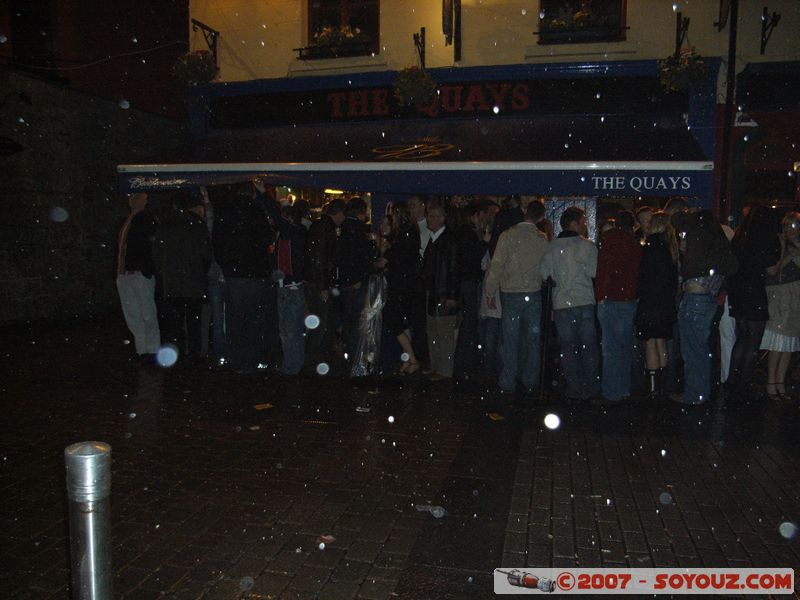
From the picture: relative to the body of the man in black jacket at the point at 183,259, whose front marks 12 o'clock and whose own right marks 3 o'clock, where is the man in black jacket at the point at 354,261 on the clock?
the man in black jacket at the point at 354,261 is roughly at 4 o'clock from the man in black jacket at the point at 183,259.

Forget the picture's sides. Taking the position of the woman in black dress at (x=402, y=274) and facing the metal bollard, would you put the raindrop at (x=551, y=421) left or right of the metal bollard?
left

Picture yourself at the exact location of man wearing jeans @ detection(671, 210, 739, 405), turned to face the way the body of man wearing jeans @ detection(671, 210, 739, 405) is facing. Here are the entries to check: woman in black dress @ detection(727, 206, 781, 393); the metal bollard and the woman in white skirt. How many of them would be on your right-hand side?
2

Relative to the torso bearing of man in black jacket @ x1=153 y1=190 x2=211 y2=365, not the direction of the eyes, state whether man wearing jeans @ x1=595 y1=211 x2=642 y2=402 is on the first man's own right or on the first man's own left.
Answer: on the first man's own right

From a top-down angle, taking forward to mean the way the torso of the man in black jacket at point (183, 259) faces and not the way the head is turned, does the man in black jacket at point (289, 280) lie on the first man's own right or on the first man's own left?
on the first man's own right

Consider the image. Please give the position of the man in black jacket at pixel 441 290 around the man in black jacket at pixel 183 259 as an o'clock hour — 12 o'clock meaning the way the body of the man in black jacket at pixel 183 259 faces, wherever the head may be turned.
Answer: the man in black jacket at pixel 441 290 is roughly at 4 o'clock from the man in black jacket at pixel 183 259.

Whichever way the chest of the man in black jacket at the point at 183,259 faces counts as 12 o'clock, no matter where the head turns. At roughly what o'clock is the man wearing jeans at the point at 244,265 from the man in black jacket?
The man wearing jeans is roughly at 4 o'clock from the man in black jacket.

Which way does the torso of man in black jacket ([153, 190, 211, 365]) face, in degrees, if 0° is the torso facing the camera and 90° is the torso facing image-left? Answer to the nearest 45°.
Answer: approximately 180°

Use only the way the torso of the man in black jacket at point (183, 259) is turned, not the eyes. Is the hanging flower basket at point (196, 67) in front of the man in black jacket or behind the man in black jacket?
in front

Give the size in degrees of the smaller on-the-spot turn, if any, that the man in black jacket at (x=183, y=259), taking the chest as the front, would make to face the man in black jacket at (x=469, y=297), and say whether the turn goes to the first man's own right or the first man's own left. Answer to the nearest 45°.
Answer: approximately 90° to the first man's own right

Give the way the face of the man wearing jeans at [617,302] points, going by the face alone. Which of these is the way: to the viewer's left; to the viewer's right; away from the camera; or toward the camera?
away from the camera

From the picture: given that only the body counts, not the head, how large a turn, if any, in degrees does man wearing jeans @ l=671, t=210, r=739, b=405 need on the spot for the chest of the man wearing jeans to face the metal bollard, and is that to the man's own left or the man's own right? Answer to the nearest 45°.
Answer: approximately 135° to the man's own left

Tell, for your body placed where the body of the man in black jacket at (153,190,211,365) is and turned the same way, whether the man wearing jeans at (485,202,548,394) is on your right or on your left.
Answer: on your right

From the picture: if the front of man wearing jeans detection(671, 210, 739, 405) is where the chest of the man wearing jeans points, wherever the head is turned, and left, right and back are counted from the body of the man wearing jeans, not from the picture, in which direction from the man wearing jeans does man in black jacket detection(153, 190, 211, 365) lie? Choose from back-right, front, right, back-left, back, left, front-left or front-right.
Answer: front-left

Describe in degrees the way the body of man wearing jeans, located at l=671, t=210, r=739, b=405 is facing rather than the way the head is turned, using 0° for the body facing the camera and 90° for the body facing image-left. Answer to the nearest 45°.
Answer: approximately 135°

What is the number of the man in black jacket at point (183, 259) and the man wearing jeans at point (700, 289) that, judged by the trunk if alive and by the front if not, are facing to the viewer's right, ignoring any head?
0
